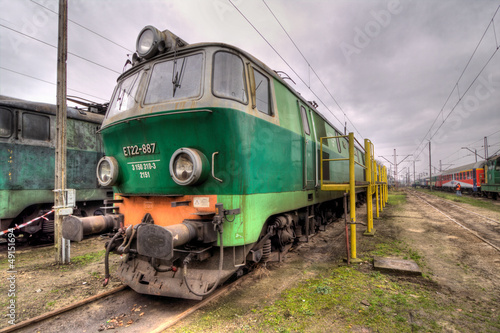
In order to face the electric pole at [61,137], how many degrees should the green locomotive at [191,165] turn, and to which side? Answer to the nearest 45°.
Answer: approximately 90° to its right

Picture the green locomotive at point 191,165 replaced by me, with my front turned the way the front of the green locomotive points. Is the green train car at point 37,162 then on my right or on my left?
on my right

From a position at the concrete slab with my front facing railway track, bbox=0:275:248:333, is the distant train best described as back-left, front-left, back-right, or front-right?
back-right

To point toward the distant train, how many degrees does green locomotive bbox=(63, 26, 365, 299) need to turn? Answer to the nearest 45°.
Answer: approximately 180°

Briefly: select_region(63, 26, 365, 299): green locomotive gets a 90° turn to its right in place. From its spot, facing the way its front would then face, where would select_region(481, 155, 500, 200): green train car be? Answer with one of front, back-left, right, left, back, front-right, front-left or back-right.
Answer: right

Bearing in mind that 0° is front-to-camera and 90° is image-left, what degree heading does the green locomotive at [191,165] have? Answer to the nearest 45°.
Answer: approximately 45°
